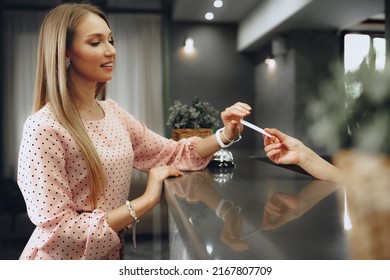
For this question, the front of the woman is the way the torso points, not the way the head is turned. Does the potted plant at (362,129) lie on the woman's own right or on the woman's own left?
on the woman's own left

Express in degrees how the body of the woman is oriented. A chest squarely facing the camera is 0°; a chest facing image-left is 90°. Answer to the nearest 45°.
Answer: approximately 315°
